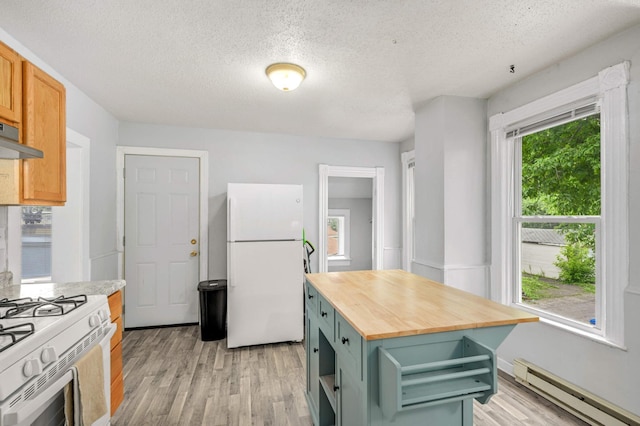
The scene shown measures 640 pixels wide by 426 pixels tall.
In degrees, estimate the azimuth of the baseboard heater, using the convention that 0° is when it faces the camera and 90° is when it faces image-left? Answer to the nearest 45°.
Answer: approximately 45°

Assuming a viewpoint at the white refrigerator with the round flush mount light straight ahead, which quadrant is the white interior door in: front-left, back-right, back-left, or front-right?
back-right

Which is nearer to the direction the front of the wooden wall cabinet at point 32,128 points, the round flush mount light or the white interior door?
the round flush mount light

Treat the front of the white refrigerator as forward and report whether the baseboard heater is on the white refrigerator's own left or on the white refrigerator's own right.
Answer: on the white refrigerator's own left

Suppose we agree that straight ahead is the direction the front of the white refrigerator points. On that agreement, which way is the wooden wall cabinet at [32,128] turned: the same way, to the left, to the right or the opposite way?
to the left

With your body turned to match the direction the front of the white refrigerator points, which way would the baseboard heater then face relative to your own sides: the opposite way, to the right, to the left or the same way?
to the right

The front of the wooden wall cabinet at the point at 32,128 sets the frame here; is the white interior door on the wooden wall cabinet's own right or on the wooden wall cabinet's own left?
on the wooden wall cabinet's own left

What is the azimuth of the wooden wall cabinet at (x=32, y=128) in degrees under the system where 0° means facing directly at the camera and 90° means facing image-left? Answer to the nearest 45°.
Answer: approximately 315°

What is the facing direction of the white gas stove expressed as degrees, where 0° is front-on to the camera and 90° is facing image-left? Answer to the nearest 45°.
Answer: approximately 315°
